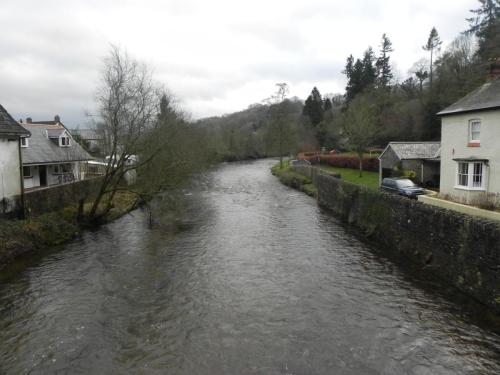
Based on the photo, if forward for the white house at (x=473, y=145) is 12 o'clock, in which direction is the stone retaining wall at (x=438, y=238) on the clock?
The stone retaining wall is roughly at 11 o'clock from the white house.

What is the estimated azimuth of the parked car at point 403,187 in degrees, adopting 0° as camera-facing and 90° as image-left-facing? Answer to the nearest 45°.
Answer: approximately 315°

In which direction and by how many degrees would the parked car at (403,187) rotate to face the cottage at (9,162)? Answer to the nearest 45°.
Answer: approximately 90° to its right

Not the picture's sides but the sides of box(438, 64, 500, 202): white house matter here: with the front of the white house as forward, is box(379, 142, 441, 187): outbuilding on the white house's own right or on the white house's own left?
on the white house's own right

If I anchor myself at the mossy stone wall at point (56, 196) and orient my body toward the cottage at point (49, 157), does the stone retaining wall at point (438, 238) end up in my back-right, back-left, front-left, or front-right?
back-right

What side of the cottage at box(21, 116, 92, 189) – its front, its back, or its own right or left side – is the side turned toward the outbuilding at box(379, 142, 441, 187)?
front

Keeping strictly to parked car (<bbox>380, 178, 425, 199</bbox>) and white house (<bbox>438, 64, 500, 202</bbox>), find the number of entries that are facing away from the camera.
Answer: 0

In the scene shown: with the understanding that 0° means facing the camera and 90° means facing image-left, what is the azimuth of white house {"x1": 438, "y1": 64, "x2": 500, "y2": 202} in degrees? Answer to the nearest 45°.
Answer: approximately 45°

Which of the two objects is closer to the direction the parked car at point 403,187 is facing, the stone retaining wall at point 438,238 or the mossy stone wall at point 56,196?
the stone retaining wall

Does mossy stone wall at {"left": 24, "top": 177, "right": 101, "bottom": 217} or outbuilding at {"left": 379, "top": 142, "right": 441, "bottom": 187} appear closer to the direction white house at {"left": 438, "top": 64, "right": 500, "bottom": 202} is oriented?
the mossy stone wall

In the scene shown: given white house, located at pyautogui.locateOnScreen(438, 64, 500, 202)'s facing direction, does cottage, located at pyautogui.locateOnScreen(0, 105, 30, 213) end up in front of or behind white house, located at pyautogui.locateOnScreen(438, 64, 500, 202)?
in front

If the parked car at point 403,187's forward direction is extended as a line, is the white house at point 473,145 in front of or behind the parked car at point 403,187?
in front

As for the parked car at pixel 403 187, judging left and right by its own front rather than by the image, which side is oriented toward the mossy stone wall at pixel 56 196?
right

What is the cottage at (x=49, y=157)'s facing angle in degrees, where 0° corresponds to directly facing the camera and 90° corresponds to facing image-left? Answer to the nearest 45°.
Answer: approximately 315°
